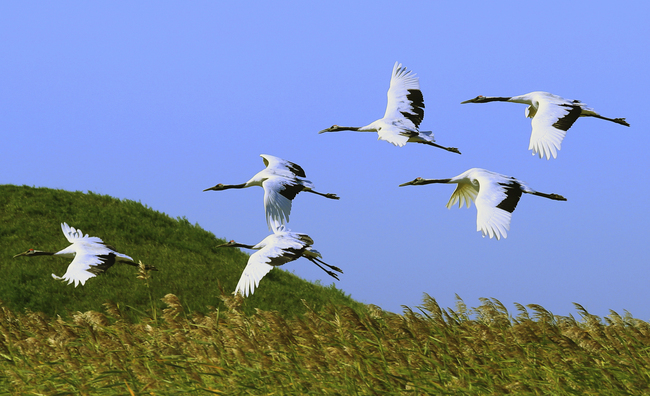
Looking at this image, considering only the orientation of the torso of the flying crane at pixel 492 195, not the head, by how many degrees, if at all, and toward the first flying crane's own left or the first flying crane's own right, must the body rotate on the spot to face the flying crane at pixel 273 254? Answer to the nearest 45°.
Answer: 0° — it already faces it

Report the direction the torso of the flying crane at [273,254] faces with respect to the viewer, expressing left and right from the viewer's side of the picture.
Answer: facing to the left of the viewer

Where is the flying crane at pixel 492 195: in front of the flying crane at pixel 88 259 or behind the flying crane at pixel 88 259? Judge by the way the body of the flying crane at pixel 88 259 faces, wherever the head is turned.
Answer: behind

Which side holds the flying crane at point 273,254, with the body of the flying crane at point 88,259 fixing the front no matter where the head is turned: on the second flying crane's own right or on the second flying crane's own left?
on the second flying crane's own left

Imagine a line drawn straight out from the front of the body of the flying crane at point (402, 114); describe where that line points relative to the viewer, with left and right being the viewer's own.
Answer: facing to the left of the viewer

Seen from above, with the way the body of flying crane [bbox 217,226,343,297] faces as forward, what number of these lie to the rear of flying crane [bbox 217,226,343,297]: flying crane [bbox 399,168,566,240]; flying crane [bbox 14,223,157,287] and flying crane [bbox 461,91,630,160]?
2

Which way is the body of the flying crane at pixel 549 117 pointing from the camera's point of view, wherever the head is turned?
to the viewer's left

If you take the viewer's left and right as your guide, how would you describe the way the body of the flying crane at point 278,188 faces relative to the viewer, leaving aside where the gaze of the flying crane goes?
facing to the left of the viewer

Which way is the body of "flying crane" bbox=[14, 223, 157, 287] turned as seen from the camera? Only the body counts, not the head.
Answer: to the viewer's left

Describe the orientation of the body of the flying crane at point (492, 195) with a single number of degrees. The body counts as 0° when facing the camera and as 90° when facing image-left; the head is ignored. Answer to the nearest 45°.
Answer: approximately 90°
